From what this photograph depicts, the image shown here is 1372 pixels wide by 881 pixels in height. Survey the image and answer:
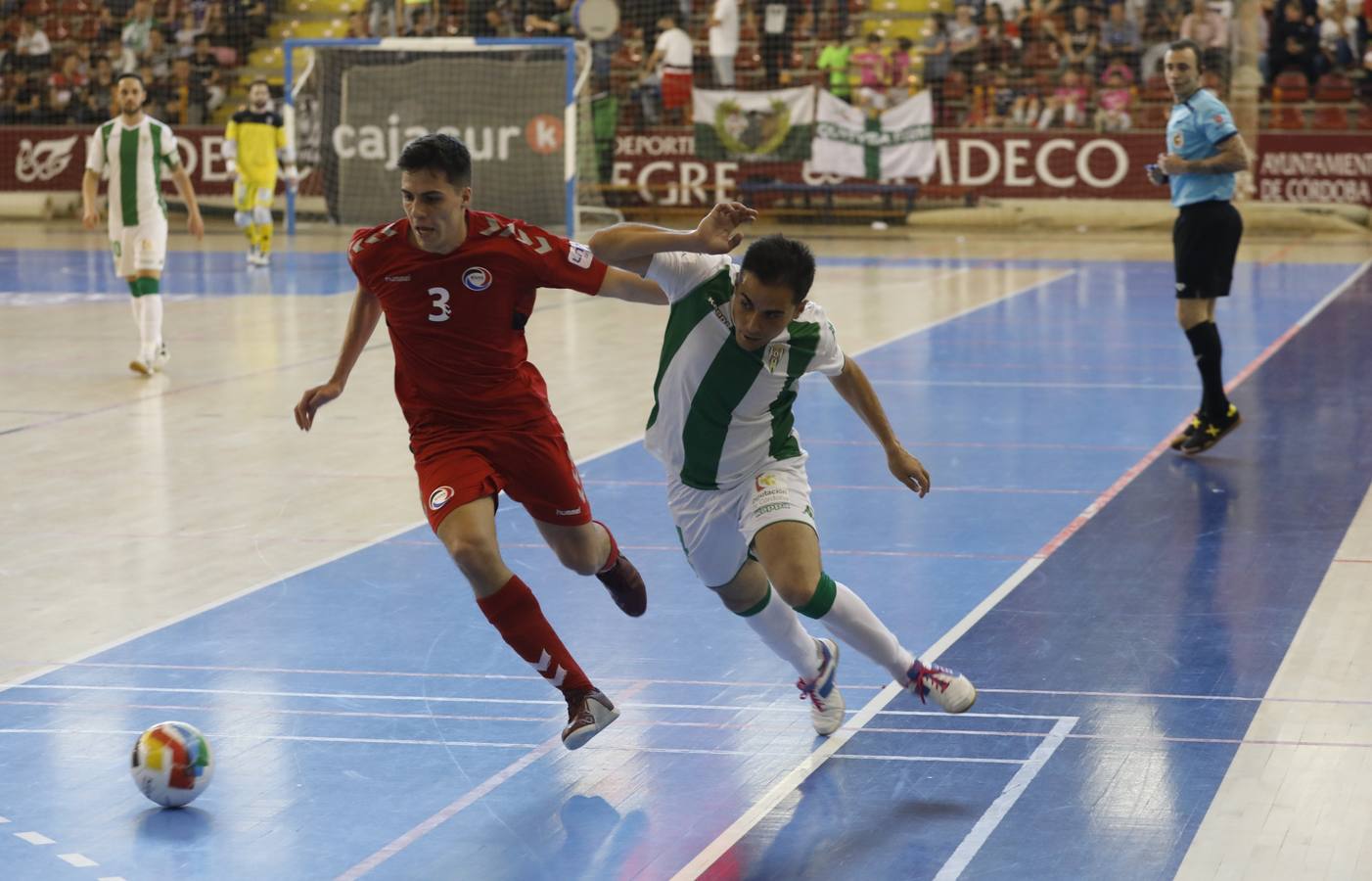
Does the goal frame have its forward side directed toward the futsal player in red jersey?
yes

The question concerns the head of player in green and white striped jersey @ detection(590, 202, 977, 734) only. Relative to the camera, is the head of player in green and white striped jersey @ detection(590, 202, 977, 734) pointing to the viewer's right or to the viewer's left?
to the viewer's left

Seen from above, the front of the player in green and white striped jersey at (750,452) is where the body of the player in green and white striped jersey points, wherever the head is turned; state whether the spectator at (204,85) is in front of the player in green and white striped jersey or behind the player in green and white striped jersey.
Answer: behind

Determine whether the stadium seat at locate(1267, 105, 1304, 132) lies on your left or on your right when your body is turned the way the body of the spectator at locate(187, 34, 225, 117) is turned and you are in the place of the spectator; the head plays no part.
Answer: on your left

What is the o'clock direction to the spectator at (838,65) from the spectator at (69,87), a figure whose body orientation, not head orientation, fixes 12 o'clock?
the spectator at (838,65) is roughly at 10 o'clock from the spectator at (69,87).

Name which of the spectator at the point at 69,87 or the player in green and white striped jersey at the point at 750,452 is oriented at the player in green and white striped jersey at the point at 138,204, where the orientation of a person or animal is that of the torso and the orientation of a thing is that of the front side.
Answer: the spectator

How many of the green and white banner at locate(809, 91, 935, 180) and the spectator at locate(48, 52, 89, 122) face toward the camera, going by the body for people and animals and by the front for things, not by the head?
2

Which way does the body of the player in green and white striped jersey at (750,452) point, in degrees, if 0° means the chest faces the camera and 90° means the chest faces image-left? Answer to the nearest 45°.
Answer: approximately 0°

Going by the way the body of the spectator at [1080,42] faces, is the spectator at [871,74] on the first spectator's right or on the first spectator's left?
on the first spectator's right

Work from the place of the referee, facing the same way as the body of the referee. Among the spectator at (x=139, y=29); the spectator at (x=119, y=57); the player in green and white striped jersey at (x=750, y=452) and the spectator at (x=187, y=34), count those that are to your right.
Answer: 3

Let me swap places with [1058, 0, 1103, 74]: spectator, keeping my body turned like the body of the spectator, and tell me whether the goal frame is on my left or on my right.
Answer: on my right

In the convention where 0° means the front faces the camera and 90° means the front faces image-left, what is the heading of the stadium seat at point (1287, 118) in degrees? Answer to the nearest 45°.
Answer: approximately 0°

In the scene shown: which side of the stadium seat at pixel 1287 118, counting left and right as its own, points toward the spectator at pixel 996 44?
right

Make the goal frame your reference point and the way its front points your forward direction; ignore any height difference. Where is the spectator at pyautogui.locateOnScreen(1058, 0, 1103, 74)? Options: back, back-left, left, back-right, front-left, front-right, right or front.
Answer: left
